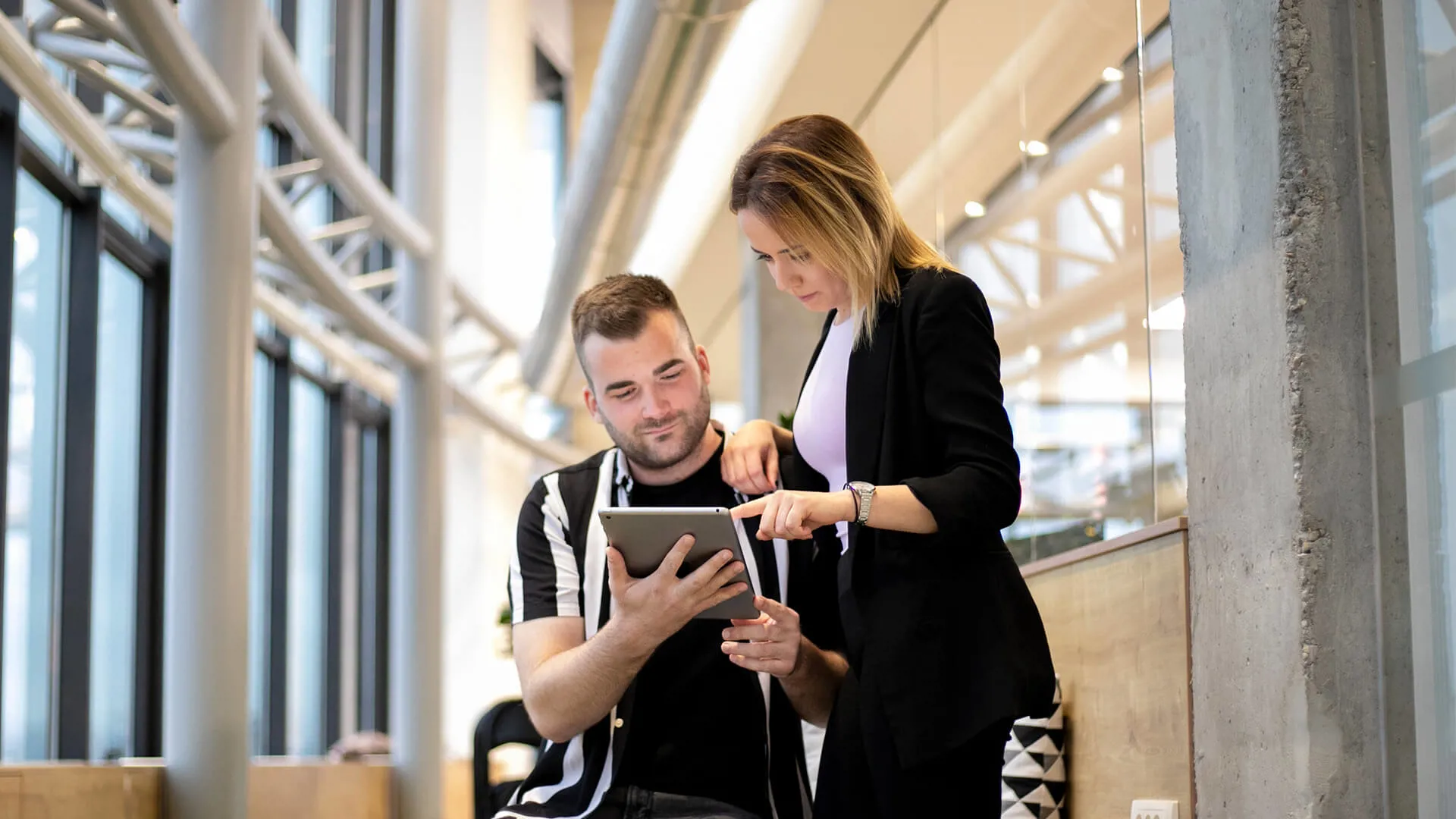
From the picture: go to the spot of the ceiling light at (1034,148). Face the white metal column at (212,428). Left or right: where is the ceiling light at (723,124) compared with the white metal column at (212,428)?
right

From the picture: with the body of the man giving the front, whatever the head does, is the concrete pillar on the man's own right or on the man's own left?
on the man's own left

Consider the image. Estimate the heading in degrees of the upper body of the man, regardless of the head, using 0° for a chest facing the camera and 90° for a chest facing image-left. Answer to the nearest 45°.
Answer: approximately 0°

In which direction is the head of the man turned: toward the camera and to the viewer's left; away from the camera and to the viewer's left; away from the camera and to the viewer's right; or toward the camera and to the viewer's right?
toward the camera and to the viewer's right

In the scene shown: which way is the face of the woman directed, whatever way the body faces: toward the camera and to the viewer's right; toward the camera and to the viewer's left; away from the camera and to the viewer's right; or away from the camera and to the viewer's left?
toward the camera and to the viewer's left

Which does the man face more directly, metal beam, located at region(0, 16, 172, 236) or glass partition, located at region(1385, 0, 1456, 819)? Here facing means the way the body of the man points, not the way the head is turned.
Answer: the glass partition
